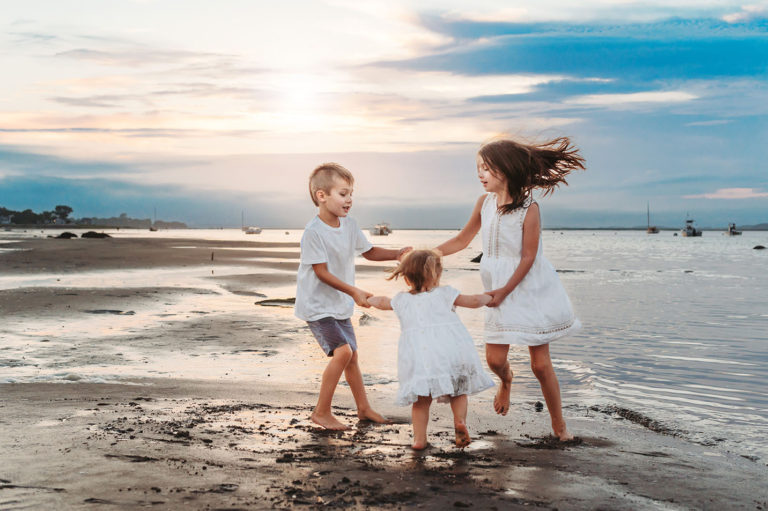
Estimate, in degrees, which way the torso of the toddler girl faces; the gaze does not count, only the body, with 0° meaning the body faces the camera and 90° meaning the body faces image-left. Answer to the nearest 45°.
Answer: approximately 180°

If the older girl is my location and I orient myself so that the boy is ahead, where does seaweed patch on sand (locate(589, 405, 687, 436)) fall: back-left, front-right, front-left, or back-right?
back-right

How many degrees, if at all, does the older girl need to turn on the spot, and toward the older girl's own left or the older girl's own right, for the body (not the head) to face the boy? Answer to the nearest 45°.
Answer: approximately 45° to the older girl's own right

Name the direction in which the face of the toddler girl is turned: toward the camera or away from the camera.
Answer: away from the camera

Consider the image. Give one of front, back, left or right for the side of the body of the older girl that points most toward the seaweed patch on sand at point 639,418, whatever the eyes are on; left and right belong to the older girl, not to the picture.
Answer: back

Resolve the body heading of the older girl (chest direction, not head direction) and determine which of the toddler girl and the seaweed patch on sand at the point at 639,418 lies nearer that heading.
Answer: the toddler girl

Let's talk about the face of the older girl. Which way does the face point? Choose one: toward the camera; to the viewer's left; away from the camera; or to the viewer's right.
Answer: to the viewer's left

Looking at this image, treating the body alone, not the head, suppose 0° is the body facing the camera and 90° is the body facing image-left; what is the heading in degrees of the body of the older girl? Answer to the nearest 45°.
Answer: approximately 45°

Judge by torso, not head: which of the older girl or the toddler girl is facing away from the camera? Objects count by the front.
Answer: the toddler girl

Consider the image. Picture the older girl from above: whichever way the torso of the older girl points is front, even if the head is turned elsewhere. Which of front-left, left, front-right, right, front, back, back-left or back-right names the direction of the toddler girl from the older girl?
front

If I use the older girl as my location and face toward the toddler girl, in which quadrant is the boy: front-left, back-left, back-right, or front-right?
front-right

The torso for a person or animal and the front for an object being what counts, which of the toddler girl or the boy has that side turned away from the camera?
the toddler girl

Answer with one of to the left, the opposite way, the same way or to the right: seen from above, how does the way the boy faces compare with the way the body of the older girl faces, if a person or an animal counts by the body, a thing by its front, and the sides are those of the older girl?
to the left
